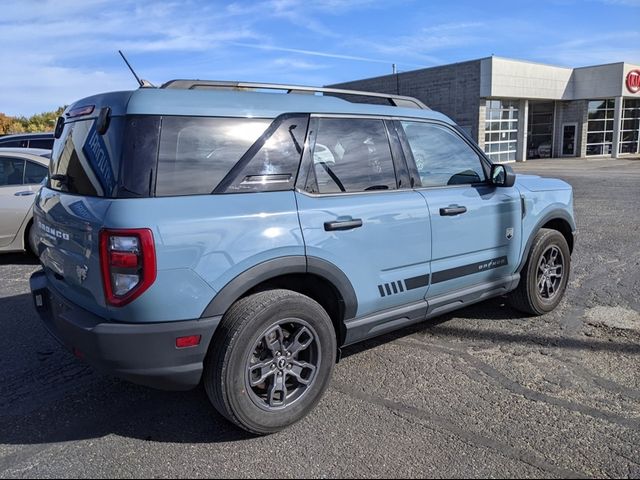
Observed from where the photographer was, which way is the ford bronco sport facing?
facing away from the viewer and to the right of the viewer

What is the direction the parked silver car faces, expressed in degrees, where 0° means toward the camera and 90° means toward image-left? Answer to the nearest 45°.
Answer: approximately 90°

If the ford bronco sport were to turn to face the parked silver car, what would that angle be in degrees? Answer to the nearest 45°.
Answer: approximately 90° to its left

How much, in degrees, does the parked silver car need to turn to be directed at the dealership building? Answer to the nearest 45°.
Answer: approximately 135° to its right

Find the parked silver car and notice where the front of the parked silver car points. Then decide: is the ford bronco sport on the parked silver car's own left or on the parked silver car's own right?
on the parked silver car's own left

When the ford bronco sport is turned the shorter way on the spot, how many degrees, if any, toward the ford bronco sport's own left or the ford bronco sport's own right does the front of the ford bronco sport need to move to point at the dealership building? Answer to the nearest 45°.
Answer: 0° — it already faces it

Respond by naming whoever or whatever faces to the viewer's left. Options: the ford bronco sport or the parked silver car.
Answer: the parked silver car

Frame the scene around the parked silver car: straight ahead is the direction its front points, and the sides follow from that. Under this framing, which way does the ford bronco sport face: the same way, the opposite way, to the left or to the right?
the opposite way

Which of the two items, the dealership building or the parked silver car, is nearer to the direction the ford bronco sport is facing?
the dealership building

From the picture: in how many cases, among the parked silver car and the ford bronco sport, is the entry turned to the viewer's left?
1
